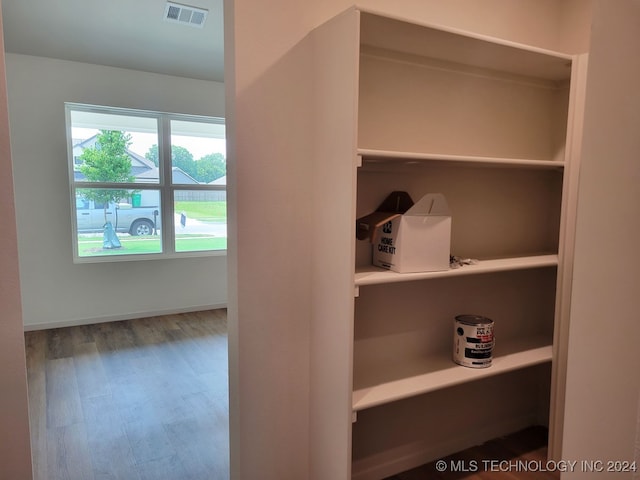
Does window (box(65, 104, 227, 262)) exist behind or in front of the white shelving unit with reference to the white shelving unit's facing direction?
behind

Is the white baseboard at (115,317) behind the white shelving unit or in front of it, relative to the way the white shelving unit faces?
behind

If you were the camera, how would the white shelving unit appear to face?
facing the viewer and to the right of the viewer
